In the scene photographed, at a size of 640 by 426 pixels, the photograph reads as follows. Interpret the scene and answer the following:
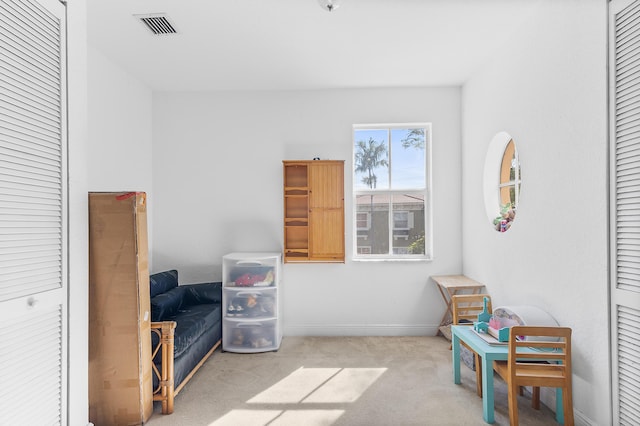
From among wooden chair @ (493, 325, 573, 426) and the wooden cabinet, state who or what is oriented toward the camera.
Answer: the wooden cabinet

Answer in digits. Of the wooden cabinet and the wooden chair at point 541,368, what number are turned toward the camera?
1

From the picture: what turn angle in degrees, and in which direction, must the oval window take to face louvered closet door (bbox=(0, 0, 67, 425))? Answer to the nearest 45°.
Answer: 0° — it already faces it

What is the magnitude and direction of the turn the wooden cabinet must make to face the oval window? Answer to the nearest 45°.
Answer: approximately 90° to its left

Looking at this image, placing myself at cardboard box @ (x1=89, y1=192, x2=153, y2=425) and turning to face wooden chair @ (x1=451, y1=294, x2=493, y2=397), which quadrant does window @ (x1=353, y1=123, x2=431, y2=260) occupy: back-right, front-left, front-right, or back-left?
front-left

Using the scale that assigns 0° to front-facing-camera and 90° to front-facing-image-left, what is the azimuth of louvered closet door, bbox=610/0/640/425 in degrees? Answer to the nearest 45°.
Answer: approximately 45°

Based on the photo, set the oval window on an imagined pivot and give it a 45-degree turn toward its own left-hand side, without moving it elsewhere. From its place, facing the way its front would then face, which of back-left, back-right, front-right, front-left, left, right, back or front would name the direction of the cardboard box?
front-right

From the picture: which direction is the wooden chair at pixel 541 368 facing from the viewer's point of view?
away from the camera

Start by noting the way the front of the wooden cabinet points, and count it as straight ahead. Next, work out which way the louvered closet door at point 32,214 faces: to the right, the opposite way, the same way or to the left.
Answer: to the left

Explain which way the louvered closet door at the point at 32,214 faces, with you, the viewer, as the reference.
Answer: facing the viewer and to the right of the viewer

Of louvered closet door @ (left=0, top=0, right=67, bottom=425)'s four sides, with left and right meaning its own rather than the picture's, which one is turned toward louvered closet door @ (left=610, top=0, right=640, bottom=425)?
front

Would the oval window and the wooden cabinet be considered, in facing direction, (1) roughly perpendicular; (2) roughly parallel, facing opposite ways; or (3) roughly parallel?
roughly perpendicular

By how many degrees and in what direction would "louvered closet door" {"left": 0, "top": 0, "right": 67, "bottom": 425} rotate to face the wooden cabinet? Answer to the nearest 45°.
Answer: approximately 45° to its left

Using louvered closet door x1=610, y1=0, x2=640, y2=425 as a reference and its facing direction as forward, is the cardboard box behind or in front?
in front

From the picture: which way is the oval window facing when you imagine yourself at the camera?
facing the viewer and to the left of the viewer

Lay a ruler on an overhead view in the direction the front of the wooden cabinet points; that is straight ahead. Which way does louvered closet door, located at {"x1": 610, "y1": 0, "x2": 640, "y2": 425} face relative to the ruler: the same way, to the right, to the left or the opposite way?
to the right

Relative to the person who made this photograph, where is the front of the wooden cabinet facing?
facing the viewer

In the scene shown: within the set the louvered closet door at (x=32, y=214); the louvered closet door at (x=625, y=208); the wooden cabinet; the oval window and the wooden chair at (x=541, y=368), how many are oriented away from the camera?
1

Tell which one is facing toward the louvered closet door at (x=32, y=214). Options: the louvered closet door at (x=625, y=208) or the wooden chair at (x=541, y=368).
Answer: the louvered closet door at (x=625, y=208)
